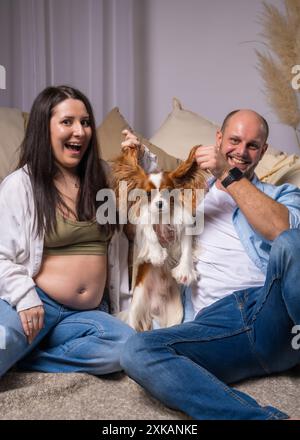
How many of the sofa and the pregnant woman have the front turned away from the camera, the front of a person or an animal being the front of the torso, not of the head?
0

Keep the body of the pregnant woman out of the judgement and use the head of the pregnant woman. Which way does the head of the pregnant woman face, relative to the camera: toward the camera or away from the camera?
toward the camera

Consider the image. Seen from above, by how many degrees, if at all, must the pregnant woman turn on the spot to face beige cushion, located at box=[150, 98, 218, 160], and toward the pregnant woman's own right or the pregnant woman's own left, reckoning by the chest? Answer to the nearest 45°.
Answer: approximately 90° to the pregnant woman's own left

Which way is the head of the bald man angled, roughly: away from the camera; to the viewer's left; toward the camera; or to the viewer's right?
toward the camera

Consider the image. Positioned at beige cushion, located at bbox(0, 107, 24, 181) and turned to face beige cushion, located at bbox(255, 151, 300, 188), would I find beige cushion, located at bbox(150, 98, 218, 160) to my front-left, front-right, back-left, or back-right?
front-left

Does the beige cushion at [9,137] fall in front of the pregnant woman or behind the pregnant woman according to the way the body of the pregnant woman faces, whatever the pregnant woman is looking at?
behind

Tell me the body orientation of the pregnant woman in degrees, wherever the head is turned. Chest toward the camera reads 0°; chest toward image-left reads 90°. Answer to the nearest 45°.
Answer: approximately 315°

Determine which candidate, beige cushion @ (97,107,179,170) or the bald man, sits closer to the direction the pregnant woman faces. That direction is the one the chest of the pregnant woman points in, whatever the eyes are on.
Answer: the bald man

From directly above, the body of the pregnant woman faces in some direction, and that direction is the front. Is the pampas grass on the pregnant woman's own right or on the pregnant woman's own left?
on the pregnant woman's own left

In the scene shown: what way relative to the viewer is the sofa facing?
toward the camera
